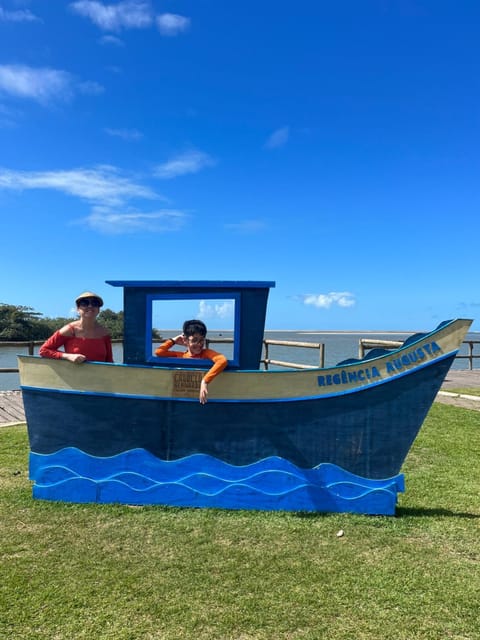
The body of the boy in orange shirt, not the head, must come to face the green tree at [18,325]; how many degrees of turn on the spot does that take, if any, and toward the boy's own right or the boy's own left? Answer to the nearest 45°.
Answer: approximately 135° to the boy's own right

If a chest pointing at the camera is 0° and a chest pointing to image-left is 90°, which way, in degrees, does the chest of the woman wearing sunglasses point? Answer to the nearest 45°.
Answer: approximately 0°

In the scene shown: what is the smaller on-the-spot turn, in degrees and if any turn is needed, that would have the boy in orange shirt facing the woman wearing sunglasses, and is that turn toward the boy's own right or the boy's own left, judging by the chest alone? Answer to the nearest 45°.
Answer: approximately 90° to the boy's own right

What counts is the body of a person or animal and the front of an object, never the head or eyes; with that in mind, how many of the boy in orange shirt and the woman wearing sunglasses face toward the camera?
2

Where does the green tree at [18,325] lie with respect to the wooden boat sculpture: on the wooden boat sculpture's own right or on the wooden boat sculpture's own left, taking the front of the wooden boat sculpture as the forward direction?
on the wooden boat sculpture's own left

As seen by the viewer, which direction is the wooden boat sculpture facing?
to the viewer's right

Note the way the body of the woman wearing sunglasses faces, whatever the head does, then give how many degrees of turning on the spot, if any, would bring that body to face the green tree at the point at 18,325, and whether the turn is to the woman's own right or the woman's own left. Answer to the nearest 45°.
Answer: approximately 180°
